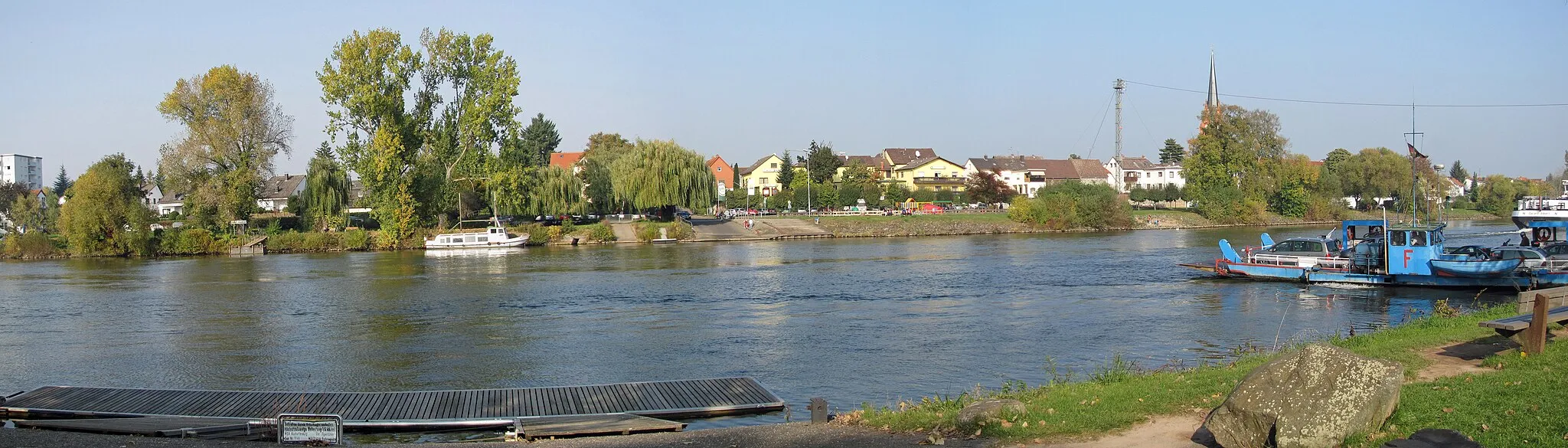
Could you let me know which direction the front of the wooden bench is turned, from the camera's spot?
facing away from the viewer and to the left of the viewer

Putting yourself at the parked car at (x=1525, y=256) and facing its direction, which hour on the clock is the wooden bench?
The wooden bench is roughly at 9 o'clock from the parked car.

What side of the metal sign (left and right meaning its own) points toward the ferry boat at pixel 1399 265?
left

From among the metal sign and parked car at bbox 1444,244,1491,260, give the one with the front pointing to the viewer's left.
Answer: the parked car

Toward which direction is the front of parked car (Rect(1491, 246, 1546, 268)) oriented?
to the viewer's left

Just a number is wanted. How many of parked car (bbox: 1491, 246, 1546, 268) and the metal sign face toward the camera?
1

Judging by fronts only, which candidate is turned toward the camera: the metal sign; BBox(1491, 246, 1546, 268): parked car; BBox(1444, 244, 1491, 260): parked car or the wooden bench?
the metal sign

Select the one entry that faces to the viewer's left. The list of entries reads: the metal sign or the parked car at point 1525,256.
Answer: the parked car

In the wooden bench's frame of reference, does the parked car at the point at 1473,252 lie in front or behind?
in front

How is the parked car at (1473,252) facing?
to the viewer's left

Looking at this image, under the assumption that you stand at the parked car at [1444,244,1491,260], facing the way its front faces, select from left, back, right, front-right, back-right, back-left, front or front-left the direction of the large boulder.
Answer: left

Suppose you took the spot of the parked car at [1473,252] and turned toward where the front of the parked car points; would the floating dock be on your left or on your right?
on your left

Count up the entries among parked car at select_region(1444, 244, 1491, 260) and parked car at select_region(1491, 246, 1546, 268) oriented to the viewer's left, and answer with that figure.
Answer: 2
